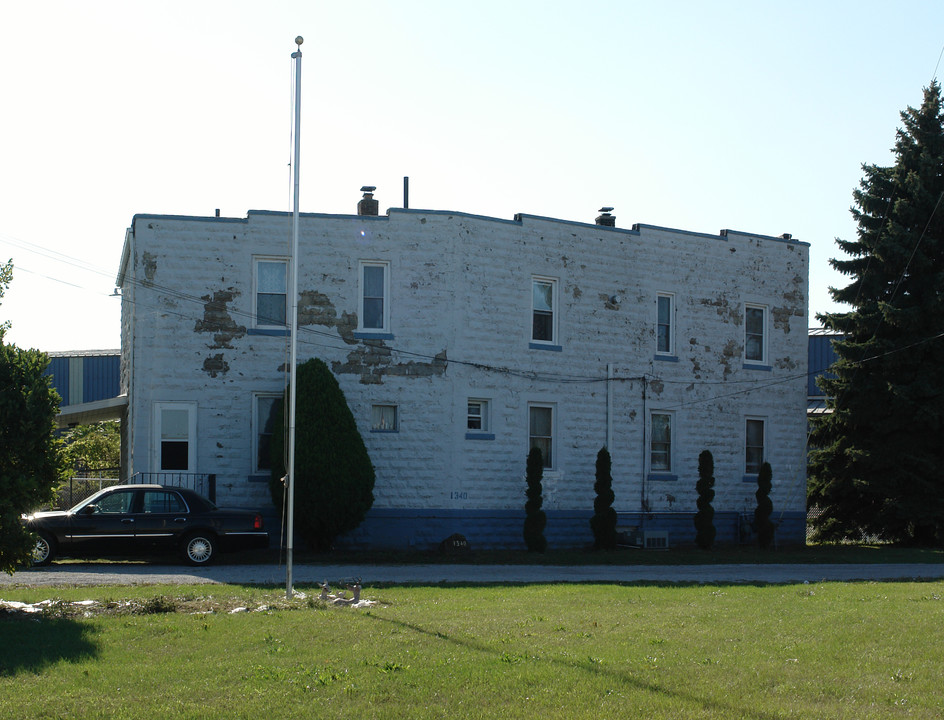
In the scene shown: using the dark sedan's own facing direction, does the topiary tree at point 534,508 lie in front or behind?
behind

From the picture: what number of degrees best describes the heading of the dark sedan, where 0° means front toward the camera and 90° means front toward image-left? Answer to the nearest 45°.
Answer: approximately 90°

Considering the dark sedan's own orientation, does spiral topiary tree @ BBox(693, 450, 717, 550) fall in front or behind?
behind

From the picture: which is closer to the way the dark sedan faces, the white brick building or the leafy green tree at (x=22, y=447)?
the leafy green tree
